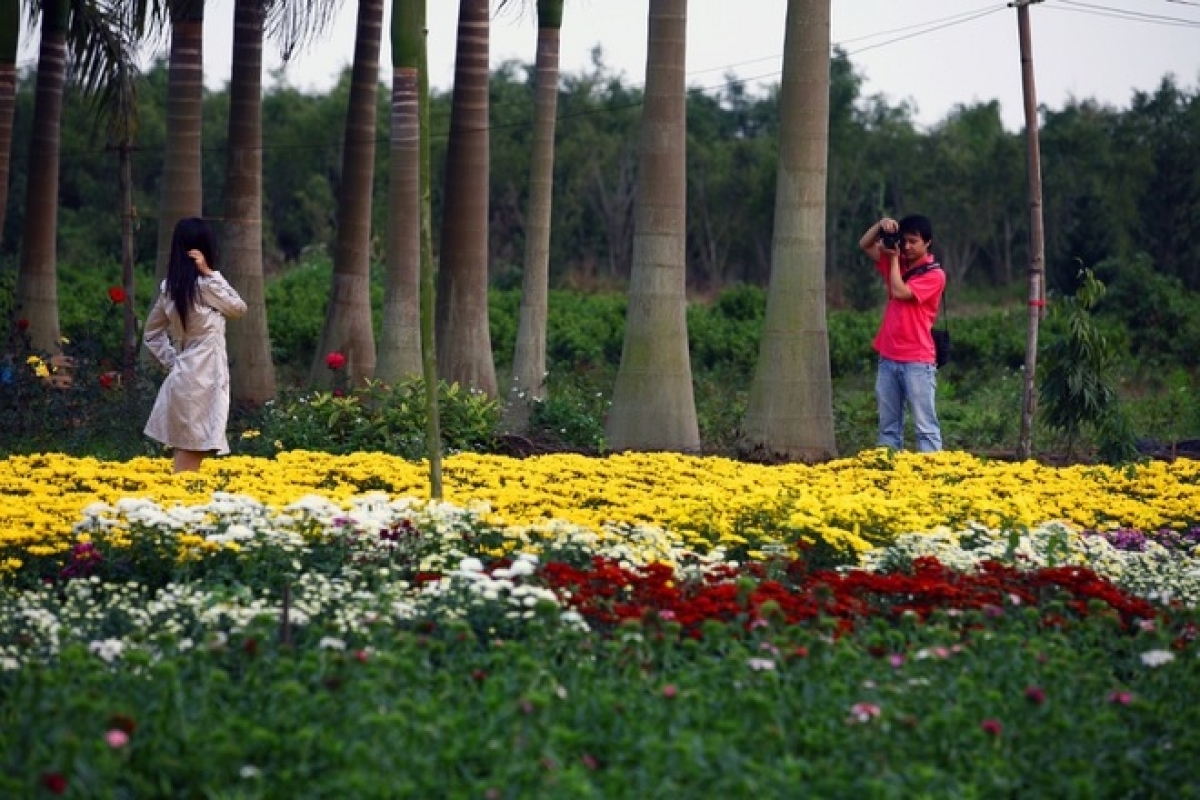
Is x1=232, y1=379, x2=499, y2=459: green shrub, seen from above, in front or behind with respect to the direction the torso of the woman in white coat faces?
in front

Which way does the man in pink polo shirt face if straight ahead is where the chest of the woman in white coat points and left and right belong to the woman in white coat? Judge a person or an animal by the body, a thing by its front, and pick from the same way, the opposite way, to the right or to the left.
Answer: the opposite way

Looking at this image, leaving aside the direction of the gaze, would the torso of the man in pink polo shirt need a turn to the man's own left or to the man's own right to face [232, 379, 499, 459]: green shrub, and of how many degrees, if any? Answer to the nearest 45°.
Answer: approximately 45° to the man's own right

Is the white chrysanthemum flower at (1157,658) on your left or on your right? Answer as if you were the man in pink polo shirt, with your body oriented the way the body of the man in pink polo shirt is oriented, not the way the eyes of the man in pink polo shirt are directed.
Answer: on your left

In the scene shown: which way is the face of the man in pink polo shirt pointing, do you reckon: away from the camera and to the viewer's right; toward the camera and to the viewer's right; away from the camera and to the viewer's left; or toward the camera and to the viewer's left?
toward the camera and to the viewer's left

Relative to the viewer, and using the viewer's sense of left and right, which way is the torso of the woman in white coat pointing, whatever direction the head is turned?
facing away from the viewer and to the right of the viewer

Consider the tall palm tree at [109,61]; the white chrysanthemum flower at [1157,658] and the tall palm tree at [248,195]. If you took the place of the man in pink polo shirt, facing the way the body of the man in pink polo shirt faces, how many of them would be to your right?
2

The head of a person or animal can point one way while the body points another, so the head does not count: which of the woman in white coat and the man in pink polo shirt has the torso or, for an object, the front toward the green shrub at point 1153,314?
the woman in white coat

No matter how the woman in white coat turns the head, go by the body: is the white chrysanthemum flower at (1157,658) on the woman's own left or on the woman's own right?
on the woman's own right

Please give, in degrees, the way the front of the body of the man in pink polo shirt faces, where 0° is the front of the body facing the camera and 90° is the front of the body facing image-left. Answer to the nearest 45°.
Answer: approximately 45°

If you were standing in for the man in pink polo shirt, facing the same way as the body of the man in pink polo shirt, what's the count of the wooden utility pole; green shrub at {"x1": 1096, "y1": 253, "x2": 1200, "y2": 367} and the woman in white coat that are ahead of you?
1

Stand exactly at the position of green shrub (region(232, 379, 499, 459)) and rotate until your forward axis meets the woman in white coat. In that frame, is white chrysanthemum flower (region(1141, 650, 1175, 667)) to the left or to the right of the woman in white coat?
left
